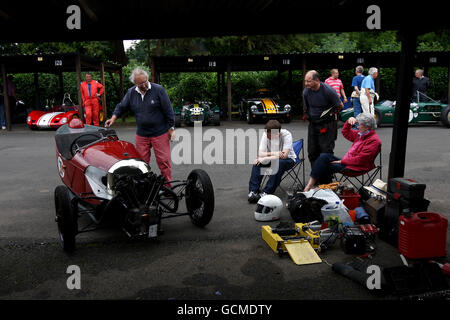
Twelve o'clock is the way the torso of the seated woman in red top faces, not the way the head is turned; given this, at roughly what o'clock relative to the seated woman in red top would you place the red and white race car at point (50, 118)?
The red and white race car is roughly at 1 o'clock from the seated woman in red top.

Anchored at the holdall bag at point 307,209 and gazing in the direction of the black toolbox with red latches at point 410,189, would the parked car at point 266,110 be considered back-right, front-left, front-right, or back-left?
back-left

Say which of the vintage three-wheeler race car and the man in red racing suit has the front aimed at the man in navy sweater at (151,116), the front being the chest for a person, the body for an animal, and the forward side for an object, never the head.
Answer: the man in red racing suit

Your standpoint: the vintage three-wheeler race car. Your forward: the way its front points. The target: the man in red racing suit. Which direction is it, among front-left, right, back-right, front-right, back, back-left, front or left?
back-left

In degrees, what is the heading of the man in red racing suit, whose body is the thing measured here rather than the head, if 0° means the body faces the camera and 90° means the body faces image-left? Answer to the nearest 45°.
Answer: approximately 0°

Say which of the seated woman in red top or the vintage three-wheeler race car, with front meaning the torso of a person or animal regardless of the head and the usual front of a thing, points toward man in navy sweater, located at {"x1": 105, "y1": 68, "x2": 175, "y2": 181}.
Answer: the seated woman in red top

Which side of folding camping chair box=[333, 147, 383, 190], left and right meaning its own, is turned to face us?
left

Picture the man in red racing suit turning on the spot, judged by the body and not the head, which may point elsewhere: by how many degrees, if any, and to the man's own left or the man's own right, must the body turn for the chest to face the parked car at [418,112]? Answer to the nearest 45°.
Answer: approximately 90° to the man's own left

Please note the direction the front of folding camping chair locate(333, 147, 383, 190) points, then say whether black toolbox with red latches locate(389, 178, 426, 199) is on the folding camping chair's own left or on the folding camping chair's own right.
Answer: on the folding camping chair's own left

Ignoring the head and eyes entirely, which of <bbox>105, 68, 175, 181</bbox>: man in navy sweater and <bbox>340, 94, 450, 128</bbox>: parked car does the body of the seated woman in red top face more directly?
the man in navy sweater

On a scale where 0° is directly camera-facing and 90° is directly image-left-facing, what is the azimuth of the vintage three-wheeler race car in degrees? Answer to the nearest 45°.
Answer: approximately 315°

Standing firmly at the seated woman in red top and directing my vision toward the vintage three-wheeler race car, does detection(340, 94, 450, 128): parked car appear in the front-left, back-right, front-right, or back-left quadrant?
back-right
